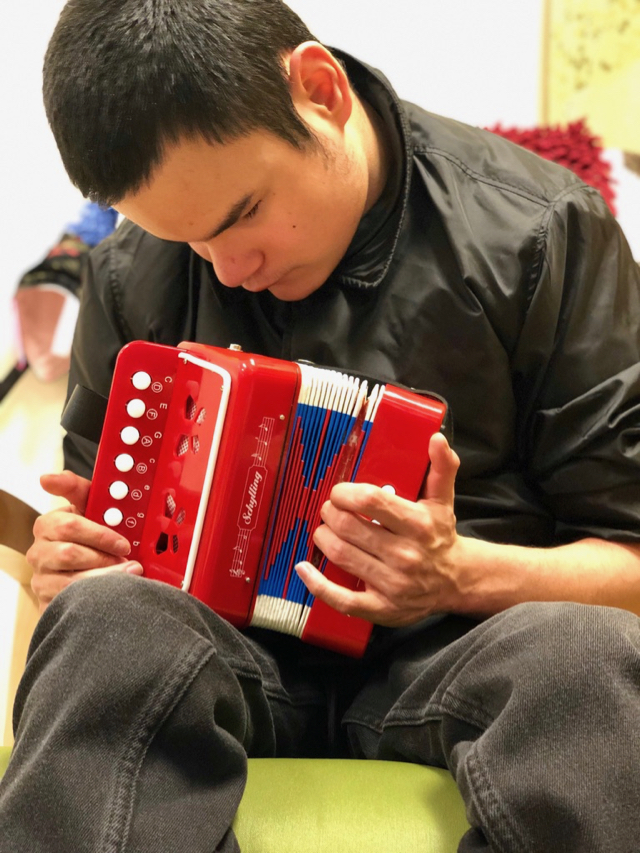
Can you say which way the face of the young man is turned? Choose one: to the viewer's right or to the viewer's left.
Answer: to the viewer's left

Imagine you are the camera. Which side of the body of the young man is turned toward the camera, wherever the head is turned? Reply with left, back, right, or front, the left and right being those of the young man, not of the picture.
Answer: front
